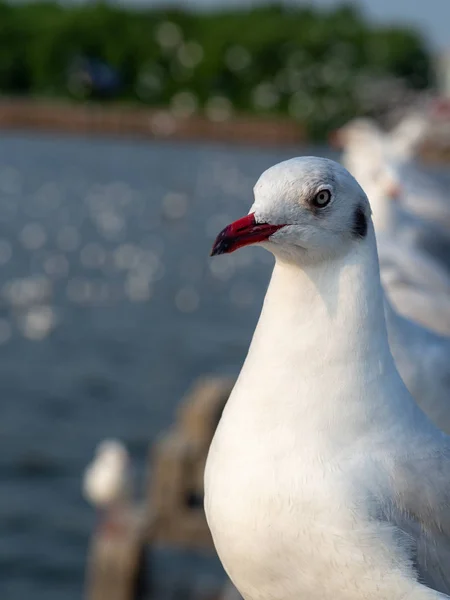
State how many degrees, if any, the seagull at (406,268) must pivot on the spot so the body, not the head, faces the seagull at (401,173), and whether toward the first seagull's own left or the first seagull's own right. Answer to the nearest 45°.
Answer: approximately 90° to the first seagull's own right

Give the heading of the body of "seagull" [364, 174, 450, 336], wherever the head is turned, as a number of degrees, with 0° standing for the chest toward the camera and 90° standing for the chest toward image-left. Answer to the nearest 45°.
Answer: approximately 90°
